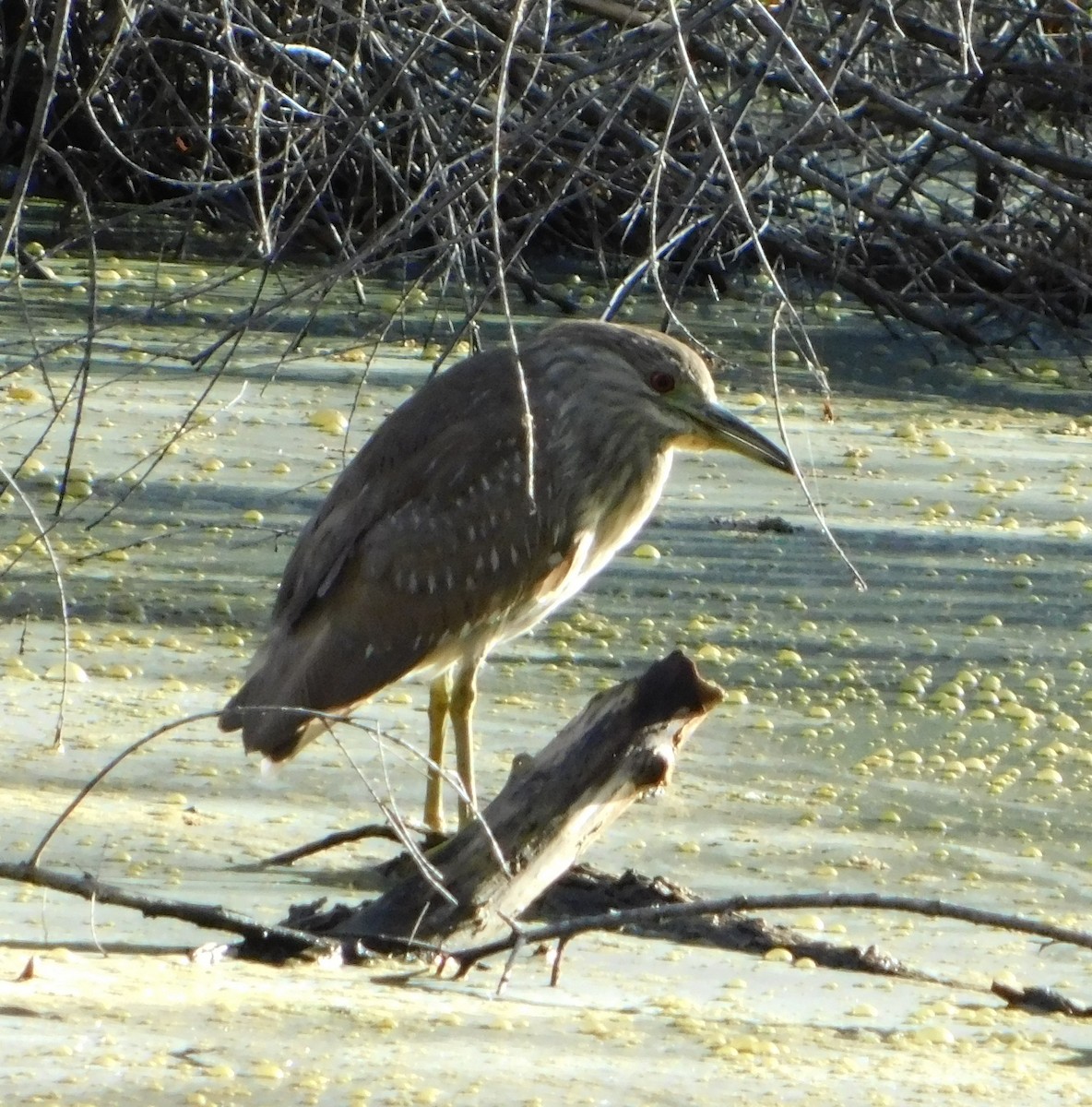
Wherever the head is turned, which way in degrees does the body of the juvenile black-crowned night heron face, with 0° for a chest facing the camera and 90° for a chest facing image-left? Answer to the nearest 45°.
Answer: approximately 270°
